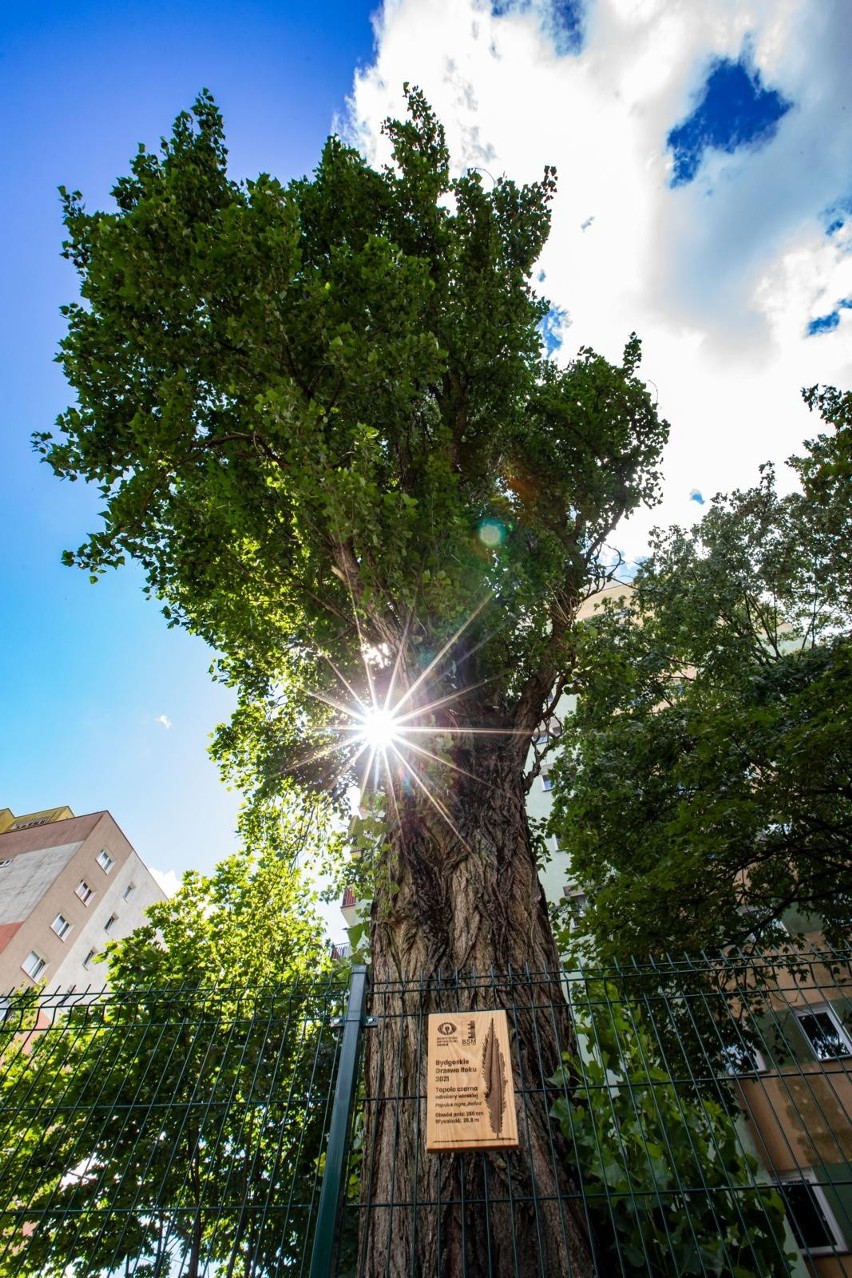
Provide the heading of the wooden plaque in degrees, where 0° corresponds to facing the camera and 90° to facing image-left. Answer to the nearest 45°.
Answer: approximately 0°

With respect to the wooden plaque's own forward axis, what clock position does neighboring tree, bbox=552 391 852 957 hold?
The neighboring tree is roughly at 8 o'clock from the wooden plaque.

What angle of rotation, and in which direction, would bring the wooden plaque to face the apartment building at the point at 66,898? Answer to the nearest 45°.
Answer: approximately 135° to its right
